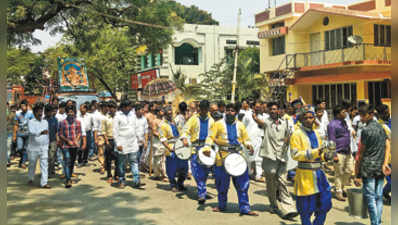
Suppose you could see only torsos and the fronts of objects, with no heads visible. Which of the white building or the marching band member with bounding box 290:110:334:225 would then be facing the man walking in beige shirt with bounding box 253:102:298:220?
the white building

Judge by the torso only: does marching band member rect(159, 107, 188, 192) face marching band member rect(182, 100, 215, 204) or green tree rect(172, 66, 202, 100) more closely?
the marching band member

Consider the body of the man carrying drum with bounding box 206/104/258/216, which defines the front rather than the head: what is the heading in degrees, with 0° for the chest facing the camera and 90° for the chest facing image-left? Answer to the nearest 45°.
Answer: approximately 0°

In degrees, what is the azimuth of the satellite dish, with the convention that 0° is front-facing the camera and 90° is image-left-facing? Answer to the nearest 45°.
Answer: approximately 0°

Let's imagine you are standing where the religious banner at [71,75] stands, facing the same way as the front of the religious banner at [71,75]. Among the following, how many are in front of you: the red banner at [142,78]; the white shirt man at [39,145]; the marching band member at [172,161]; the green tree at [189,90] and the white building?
2

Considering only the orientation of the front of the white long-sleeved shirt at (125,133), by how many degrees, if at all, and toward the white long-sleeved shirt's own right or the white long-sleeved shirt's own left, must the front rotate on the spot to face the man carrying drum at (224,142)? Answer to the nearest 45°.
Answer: approximately 45° to the white long-sleeved shirt's own left

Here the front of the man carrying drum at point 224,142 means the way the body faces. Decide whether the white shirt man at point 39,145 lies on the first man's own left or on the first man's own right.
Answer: on the first man's own right

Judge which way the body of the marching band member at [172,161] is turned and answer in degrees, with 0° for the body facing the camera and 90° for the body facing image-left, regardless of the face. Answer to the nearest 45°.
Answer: approximately 315°

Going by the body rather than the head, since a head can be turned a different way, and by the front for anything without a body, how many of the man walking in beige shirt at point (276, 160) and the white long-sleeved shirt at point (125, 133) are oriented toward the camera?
2

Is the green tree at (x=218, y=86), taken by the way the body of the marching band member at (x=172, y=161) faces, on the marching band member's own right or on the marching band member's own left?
on the marching band member's own left

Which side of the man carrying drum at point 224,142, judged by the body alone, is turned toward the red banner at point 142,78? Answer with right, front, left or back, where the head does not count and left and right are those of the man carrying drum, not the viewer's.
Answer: back

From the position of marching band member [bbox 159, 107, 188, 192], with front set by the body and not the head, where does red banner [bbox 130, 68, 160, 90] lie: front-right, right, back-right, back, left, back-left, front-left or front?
back-left

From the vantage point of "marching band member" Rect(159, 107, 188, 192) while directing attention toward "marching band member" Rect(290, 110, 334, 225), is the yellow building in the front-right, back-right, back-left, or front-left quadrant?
back-left
